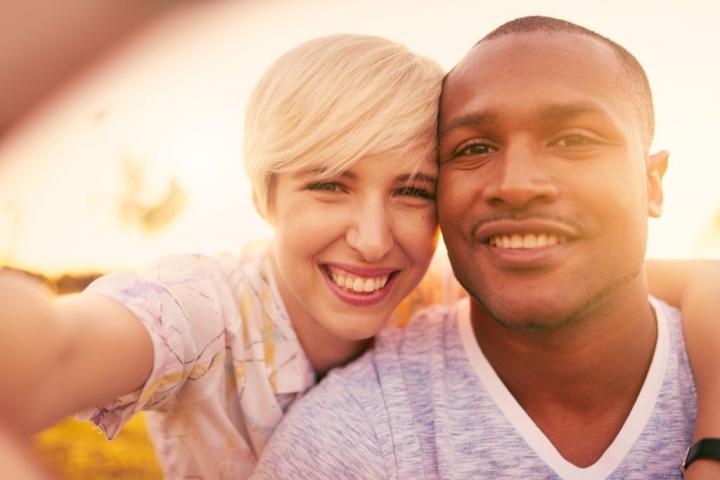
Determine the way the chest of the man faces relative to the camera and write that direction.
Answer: toward the camera

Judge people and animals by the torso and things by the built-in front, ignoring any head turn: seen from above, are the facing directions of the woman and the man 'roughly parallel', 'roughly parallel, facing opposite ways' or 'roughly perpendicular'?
roughly parallel

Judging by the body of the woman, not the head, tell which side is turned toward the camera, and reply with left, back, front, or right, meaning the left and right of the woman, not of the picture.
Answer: front
